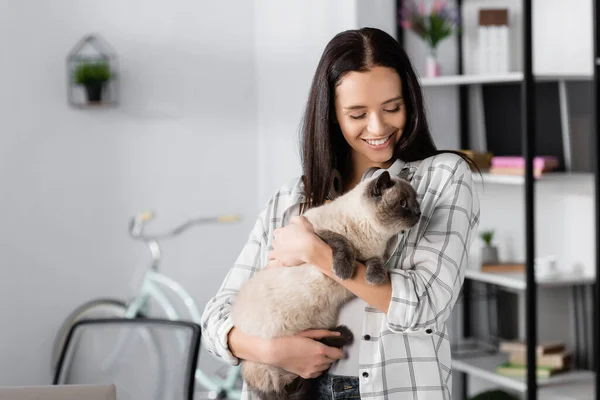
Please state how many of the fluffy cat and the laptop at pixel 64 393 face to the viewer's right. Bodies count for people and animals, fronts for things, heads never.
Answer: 1

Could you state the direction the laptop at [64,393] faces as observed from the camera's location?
facing away from the viewer

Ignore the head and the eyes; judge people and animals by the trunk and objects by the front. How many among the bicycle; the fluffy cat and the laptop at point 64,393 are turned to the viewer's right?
1

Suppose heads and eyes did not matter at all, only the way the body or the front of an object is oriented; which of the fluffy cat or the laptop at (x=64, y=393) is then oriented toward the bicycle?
the laptop

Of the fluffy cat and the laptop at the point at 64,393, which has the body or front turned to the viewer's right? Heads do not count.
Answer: the fluffy cat

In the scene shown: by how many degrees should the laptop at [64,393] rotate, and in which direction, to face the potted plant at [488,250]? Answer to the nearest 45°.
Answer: approximately 45° to its right

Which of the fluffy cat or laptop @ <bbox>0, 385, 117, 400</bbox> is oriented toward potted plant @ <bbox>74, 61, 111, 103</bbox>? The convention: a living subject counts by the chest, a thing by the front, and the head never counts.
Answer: the laptop

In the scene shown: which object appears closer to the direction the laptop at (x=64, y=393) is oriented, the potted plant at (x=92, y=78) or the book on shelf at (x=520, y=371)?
the potted plant

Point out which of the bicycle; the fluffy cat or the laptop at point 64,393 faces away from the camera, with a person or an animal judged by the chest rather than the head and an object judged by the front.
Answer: the laptop

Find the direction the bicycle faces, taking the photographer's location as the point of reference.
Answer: facing the viewer and to the left of the viewer

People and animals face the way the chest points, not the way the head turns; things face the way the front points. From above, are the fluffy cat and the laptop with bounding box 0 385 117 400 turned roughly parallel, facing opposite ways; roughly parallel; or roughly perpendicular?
roughly perpendicular

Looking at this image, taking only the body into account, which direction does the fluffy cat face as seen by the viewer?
to the viewer's right
